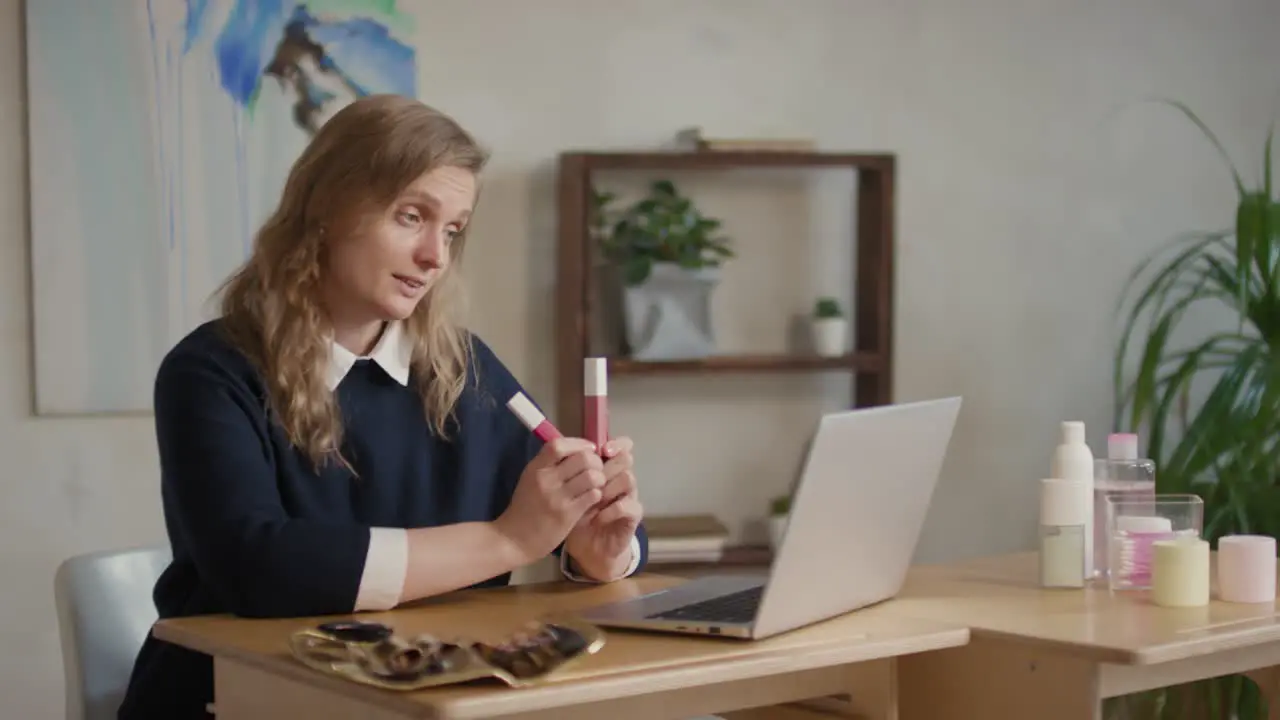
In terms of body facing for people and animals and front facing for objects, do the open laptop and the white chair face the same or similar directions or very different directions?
very different directions

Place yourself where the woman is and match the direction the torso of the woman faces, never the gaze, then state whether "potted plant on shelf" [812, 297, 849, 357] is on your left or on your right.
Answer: on your left

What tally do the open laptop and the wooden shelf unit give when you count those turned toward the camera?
1

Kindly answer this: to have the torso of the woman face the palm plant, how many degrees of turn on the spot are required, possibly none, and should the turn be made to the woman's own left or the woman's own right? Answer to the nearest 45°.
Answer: approximately 90° to the woman's own left

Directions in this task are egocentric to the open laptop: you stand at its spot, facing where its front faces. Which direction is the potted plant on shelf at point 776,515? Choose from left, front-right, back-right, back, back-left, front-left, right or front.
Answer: front-right

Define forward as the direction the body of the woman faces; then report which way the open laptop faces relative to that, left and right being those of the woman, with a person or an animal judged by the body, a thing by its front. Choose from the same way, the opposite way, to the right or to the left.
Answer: the opposite way

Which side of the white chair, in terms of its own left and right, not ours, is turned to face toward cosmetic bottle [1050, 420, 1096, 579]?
front

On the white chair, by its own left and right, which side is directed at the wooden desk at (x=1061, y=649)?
front

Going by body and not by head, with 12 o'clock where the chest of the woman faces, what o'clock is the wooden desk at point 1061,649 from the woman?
The wooden desk is roughly at 11 o'clock from the woman.

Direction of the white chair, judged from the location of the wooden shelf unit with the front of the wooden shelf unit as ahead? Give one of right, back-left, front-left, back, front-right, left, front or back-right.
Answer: front-right

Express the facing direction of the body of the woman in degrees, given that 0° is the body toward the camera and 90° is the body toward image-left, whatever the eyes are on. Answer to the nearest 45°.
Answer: approximately 315°

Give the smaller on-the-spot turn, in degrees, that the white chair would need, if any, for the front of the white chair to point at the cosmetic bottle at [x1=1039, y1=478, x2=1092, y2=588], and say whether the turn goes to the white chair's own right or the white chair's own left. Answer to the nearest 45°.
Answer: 0° — it already faces it
